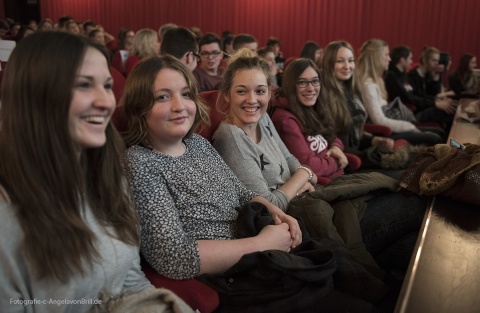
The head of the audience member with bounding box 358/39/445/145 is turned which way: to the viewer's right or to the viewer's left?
to the viewer's right

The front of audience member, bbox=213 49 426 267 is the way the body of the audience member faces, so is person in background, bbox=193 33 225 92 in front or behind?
behind

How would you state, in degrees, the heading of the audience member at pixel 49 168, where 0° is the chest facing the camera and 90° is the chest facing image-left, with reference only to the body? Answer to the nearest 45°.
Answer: approximately 315°

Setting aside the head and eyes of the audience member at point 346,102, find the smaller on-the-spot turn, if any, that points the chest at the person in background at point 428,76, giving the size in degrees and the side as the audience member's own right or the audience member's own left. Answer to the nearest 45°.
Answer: approximately 135° to the audience member's own left

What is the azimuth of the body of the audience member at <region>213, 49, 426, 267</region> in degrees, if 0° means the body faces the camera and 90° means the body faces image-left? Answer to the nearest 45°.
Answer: approximately 315°

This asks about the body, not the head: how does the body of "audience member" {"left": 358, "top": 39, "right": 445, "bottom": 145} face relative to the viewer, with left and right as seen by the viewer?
facing to the right of the viewer

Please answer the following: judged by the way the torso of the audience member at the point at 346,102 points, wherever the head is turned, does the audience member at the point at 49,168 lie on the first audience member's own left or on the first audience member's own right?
on the first audience member's own right

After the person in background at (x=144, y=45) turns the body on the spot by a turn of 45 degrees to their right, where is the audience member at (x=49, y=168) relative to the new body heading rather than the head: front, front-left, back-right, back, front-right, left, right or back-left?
front-right

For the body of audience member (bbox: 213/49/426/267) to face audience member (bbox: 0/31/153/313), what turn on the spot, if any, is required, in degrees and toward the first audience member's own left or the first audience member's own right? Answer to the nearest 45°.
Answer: approximately 45° to the first audience member's own right

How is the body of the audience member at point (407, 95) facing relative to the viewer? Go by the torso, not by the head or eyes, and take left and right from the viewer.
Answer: facing to the right of the viewer

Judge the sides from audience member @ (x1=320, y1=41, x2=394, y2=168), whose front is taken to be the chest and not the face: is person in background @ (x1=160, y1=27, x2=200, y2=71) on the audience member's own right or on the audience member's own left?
on the audience member's own right
